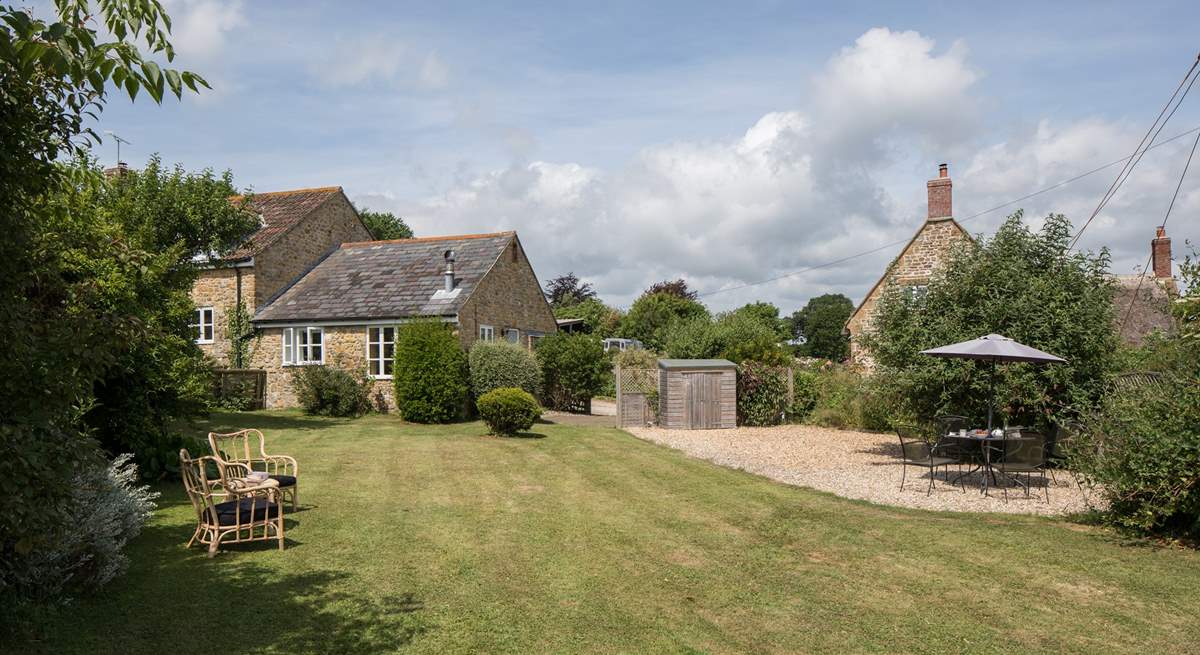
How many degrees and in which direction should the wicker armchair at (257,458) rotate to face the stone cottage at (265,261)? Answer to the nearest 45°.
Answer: approximately 135° to its left

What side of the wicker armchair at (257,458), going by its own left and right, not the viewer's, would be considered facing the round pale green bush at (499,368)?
left

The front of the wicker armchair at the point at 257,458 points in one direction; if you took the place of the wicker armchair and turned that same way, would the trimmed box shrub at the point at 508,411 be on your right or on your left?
on your left

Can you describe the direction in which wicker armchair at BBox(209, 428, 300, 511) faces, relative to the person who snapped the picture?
facing the viewer and to the right of the viewer

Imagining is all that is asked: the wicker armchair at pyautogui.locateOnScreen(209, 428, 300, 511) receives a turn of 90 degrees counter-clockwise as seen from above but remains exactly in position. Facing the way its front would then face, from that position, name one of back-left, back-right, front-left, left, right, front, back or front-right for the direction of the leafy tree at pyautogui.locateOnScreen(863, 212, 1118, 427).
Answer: front-right

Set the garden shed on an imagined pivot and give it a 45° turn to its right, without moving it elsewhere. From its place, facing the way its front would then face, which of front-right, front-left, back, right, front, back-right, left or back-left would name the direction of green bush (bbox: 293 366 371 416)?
front-right

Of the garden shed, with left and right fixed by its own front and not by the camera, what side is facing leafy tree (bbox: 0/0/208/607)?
front

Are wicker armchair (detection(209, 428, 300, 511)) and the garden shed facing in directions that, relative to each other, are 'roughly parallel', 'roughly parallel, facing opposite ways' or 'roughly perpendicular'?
roughly perpendicular

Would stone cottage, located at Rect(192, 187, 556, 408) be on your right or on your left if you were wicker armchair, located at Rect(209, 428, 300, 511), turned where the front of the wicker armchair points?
on your left

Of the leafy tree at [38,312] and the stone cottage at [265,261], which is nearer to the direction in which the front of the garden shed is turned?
the leafy tree

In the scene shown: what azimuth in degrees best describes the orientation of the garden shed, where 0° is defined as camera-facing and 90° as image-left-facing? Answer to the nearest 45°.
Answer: approximately 0°

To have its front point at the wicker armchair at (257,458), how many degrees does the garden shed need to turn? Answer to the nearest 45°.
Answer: approximately 45° to its right

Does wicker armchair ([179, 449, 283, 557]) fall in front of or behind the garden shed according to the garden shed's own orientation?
in front

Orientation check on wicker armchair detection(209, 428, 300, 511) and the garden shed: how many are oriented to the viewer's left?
0
